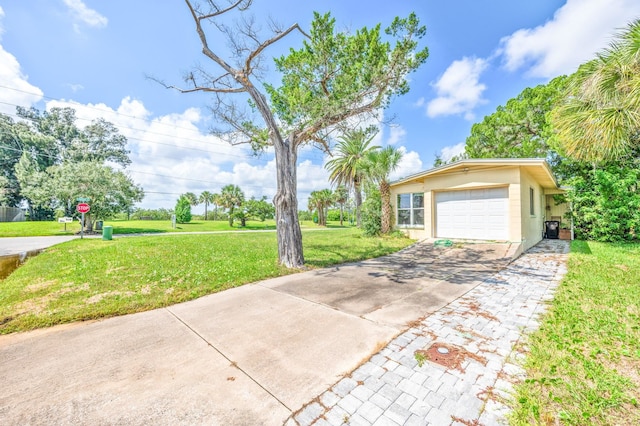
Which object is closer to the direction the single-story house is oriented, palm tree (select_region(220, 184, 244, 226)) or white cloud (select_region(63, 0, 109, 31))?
the white cloud

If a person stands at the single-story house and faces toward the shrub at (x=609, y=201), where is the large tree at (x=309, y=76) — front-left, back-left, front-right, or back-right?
back-right

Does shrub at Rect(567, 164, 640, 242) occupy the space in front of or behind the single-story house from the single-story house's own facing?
behind

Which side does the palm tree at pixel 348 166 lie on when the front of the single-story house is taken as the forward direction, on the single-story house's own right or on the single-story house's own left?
on the single-story house's own right

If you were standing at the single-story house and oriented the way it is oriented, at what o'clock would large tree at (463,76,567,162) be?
The large tree is roughly at 5 o'clock from the single-story house.

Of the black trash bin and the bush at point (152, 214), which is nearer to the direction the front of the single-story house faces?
the bush

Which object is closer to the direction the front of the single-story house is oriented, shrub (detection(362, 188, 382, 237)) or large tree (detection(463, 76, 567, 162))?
the shrub

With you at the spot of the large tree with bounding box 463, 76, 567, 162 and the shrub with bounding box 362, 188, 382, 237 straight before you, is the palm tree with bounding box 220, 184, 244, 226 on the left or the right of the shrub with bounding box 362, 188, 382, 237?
right

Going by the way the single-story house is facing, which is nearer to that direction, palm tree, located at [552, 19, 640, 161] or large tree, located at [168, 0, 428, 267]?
the large tree

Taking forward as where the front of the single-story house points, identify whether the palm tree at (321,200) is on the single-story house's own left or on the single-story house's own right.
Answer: on the single-story house's own right

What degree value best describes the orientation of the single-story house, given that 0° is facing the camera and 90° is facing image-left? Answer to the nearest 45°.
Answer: approximately 45°

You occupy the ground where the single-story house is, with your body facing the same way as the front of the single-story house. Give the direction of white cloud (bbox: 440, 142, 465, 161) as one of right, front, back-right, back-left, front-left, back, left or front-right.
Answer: back-right
